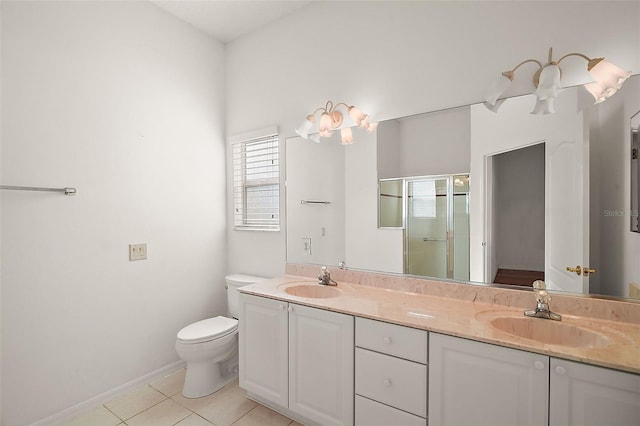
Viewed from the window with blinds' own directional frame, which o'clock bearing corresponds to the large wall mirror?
The large wall mirror is roughly at 9 o'clock from the window with blinds.

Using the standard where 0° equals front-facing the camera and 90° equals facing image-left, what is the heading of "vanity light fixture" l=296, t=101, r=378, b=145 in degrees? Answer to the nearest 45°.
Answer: approximately 45°

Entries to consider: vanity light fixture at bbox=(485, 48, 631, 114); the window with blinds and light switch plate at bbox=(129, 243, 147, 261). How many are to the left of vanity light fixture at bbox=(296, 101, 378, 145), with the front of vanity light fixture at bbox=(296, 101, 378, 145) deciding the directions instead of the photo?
1

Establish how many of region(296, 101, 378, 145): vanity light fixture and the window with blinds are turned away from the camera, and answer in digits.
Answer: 0

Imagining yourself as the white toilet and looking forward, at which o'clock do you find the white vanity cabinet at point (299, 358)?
The white vanity cabinet is roughly at 9 o'clock from the white toilet.

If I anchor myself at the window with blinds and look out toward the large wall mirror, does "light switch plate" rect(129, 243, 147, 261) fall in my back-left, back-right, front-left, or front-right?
back-right

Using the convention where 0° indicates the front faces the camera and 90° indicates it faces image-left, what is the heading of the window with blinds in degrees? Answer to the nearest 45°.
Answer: approximately 45°

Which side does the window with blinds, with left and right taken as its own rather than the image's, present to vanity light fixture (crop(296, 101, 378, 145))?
left

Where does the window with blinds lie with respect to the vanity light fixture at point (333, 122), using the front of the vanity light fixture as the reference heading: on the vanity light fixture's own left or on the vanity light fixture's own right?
on the vanity light fixture's own right

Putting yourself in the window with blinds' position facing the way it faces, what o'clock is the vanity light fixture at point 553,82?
The vanity light fixture is roughly at 9 o'clock from the window with blinds.
